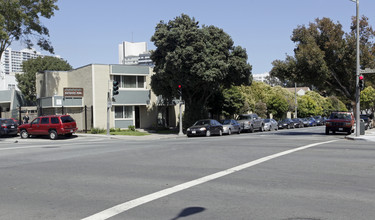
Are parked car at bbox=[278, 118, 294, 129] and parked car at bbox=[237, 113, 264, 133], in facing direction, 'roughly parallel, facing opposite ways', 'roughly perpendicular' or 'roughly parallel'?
roughly parallel

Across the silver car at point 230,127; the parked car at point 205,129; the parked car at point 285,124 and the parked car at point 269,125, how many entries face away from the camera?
0

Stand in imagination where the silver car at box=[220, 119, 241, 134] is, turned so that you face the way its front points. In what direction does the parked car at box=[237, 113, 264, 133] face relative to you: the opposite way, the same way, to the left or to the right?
the same way

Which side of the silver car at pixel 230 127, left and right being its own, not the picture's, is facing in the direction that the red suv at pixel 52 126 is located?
front

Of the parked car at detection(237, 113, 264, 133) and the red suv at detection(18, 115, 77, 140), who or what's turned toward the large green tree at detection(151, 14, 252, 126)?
the parked car

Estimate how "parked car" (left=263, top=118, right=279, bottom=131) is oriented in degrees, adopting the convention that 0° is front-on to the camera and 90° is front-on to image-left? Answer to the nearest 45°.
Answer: approximately 45°

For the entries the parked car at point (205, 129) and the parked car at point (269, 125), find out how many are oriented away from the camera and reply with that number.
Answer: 0

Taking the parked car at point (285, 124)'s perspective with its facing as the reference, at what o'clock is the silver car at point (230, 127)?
The silver car is roughly at 11 o'clock from the parked car.

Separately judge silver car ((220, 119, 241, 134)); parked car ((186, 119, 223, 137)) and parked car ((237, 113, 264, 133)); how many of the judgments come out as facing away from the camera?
0

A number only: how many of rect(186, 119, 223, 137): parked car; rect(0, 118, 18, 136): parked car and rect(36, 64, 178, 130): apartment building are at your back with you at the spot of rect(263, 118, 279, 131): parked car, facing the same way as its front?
0

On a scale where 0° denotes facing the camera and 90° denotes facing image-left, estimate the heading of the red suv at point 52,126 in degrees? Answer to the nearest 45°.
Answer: approximately 135°

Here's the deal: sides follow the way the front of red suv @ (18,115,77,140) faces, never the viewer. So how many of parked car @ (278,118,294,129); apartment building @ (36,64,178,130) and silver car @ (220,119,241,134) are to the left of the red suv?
0

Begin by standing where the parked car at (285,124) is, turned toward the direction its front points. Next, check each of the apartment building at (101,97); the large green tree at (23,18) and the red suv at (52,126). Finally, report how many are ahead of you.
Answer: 3

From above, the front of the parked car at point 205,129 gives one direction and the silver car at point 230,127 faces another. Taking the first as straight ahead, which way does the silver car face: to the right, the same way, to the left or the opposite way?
the same way

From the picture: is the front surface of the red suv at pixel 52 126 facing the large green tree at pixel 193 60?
no

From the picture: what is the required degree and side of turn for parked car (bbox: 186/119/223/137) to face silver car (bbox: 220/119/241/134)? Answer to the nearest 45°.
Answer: approximately 180°

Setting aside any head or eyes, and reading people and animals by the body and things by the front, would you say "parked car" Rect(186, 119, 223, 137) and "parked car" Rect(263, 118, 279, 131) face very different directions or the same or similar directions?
same or similar directions

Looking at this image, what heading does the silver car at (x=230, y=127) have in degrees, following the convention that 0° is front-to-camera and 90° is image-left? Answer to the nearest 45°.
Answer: approximately 45°

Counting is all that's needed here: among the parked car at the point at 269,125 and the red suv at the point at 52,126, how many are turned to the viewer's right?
0

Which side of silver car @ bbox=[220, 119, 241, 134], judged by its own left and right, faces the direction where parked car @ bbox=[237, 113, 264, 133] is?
back
